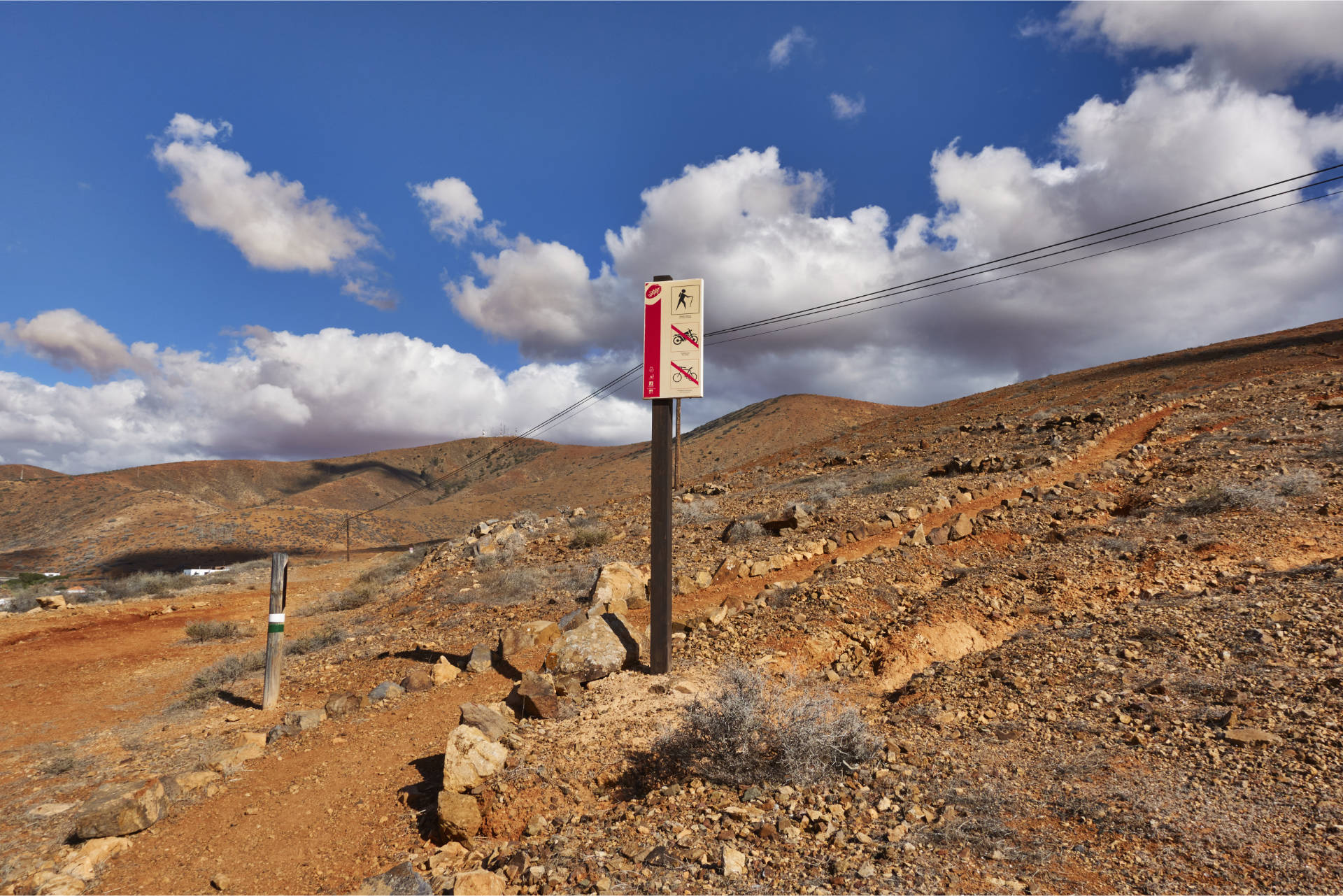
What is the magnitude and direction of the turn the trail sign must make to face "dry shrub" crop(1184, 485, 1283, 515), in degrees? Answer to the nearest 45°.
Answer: approximately 90° to its left

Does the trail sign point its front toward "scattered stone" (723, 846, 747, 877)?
yes

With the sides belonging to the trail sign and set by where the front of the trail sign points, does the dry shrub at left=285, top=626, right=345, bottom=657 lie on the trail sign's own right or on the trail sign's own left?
on the trail sign's own right

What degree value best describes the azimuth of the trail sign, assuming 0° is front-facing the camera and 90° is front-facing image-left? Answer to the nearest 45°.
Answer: approximately 0°

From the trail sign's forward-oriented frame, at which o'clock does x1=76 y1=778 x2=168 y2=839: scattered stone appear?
The scattered stone is roughly at 2 o'clock from the trail sign.

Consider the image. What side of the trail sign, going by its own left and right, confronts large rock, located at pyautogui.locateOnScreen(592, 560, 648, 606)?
back
